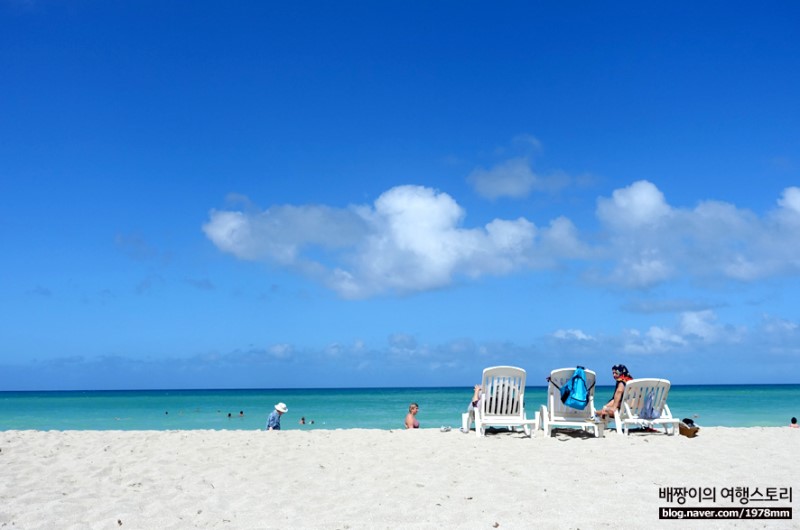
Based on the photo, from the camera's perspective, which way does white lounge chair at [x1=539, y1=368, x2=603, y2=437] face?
away from the camera

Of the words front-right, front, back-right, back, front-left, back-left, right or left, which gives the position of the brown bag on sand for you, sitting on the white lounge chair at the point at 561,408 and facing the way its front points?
right

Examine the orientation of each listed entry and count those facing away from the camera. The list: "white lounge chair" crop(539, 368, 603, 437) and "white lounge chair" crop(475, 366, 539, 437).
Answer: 2

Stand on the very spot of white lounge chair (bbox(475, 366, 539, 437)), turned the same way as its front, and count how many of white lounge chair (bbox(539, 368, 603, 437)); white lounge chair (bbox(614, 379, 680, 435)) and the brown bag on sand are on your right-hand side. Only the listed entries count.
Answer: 3

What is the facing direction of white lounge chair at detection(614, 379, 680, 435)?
away from the camera

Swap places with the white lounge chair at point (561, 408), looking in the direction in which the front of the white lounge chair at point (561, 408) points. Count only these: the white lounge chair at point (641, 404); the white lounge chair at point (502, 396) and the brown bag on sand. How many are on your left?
1

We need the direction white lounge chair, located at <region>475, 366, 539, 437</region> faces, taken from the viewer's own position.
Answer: facing away from the viewer

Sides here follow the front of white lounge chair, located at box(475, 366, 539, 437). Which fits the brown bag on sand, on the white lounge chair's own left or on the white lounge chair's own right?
on the white lounge chair's own right
